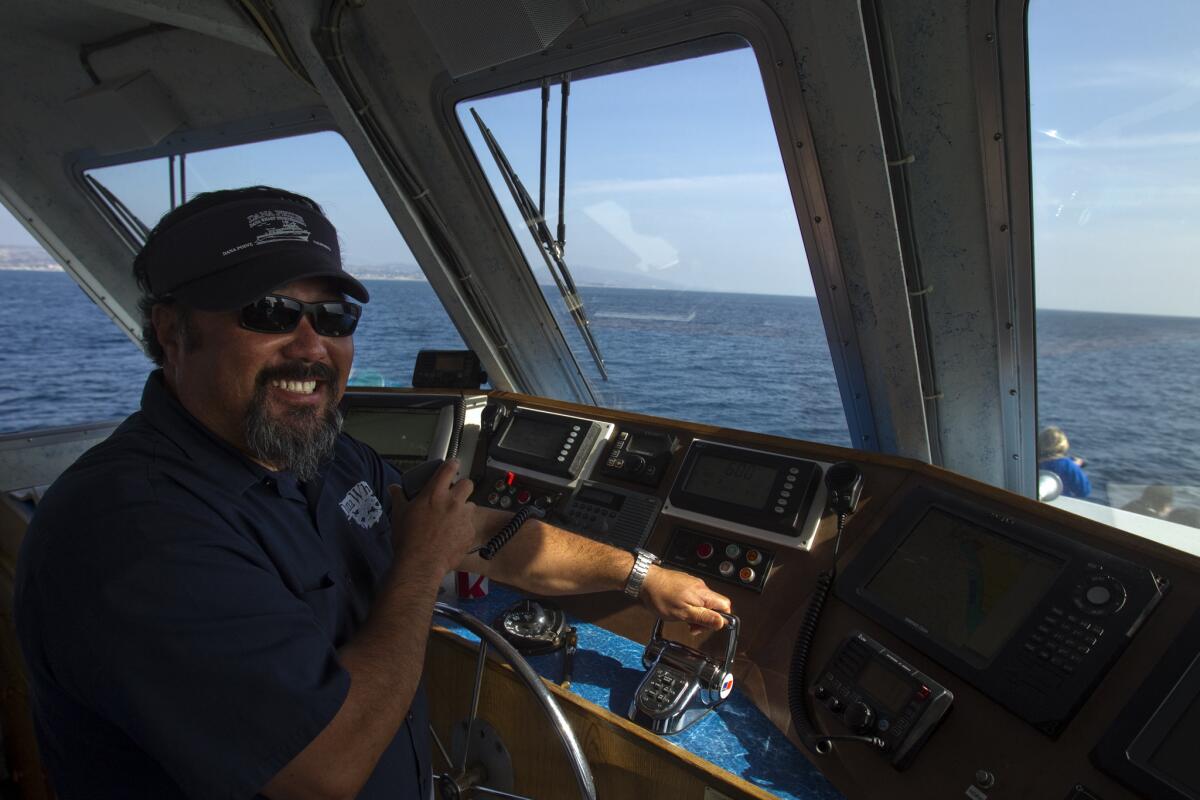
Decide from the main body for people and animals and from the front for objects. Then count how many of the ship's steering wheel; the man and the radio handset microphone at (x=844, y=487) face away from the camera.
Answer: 0

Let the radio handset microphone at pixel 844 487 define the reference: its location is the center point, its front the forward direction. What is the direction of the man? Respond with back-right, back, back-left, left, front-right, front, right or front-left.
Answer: front

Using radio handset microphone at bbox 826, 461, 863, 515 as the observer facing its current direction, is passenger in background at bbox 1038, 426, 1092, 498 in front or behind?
behind

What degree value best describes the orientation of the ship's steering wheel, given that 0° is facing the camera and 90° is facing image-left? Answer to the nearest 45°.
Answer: approximately 45°

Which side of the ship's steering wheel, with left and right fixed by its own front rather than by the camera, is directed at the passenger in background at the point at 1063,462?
back

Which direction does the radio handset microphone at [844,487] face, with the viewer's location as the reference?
facing the viewer and to the left of the viewer

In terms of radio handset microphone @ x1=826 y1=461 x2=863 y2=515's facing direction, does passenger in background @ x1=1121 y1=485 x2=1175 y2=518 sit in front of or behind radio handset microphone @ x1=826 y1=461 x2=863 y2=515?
behind

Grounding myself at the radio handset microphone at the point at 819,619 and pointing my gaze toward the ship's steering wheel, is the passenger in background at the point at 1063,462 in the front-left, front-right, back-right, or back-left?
back-right

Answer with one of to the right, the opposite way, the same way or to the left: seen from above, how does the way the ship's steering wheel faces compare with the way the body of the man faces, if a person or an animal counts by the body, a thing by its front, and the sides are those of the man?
to the right

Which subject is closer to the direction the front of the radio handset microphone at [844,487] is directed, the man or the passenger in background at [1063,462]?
the man

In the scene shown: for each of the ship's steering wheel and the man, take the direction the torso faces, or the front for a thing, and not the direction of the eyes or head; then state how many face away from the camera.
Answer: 0

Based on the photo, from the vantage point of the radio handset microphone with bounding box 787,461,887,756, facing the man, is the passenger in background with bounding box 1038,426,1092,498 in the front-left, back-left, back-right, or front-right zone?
back-right
